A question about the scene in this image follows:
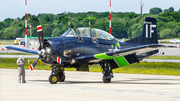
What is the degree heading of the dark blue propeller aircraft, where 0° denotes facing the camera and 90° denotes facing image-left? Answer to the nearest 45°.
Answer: approximately 45°
